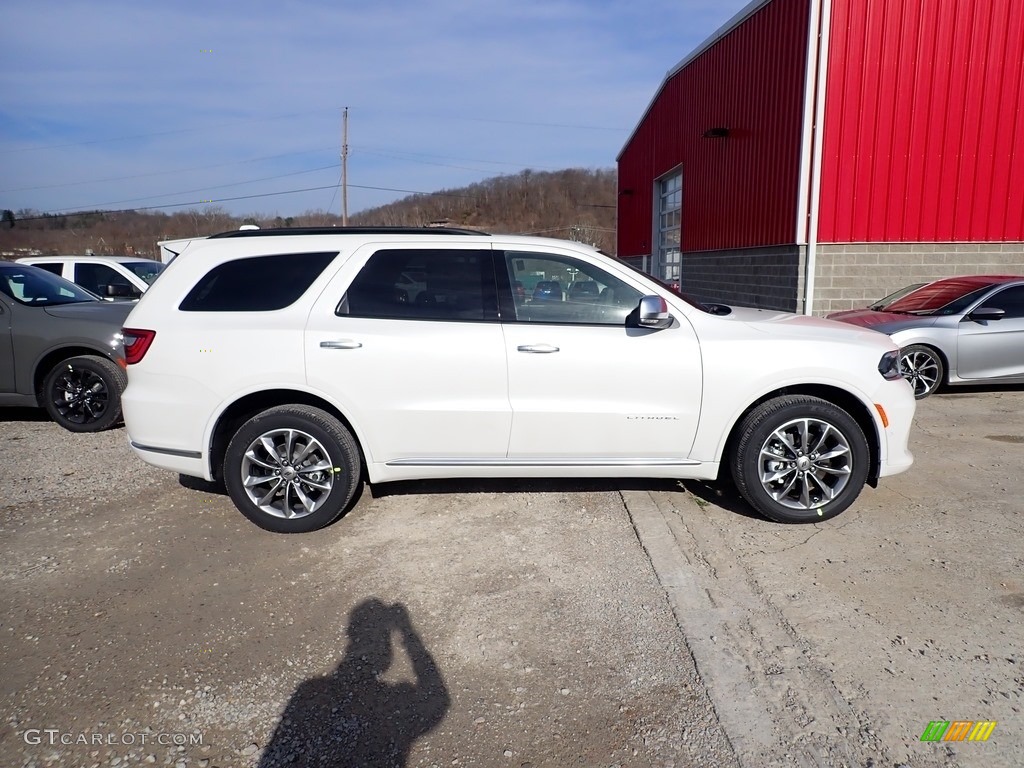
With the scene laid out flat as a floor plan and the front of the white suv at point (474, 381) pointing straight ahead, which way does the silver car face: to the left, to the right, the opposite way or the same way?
the opposite way

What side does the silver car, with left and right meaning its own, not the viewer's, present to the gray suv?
front

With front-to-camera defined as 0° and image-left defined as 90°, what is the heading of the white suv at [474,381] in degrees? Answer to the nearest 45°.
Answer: approximately 270°

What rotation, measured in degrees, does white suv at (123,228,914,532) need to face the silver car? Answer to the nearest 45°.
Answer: approximately 45° to its left

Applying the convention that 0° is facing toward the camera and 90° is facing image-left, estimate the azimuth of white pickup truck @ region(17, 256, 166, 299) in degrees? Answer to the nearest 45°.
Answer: approximately 315°

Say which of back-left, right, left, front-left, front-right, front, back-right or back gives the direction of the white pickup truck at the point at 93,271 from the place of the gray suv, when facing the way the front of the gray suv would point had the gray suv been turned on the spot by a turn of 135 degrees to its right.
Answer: right

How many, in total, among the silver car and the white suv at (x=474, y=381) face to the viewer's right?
1

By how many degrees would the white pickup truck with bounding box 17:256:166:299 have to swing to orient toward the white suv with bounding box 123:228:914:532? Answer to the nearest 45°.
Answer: approximately 45° to its right

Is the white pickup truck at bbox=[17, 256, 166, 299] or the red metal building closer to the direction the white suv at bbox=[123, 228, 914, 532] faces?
the red metal building

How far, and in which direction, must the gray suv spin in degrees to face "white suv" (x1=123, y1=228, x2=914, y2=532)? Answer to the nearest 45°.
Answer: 0° — it already faces it

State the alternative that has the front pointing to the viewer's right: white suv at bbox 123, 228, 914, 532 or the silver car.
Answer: the white suv

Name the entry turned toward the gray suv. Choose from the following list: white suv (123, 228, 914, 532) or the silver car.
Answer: the silver car
